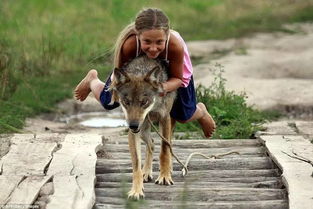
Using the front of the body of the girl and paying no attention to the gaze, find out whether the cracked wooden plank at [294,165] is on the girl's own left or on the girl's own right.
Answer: on the girl's own left

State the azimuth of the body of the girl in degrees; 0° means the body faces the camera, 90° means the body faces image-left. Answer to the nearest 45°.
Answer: approximately 0°

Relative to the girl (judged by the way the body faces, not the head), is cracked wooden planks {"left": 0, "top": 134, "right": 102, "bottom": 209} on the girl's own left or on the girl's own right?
on the girl's own right
